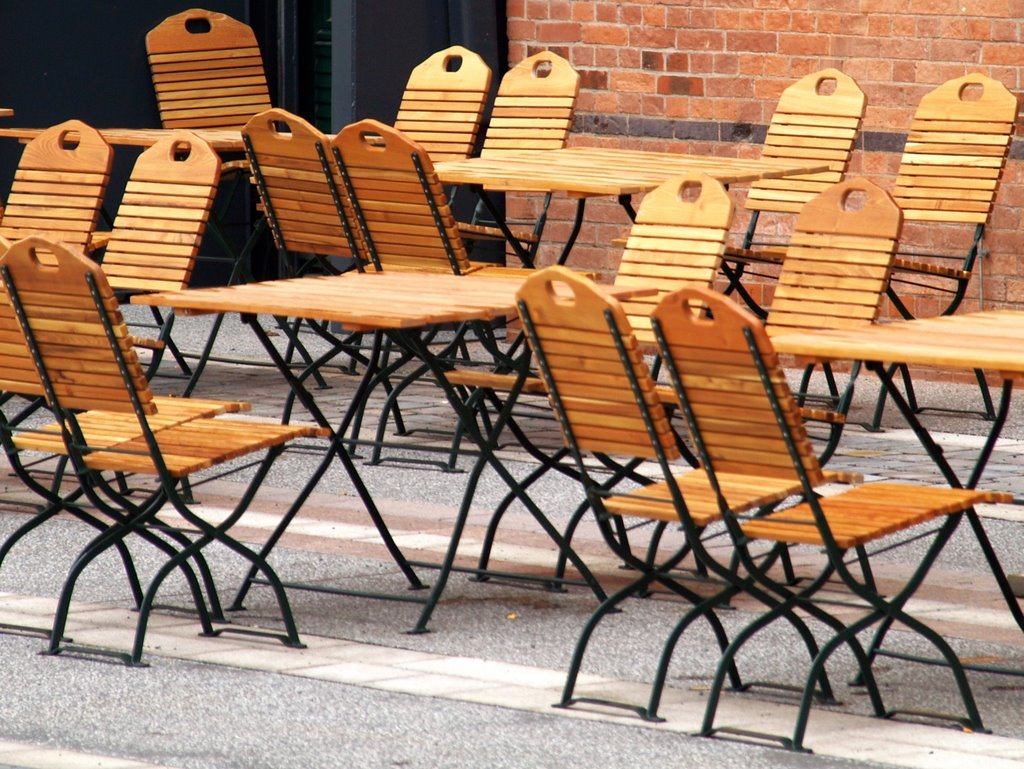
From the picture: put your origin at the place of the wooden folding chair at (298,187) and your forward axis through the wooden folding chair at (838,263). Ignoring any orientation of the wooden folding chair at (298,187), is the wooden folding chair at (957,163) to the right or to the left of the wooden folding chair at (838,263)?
left

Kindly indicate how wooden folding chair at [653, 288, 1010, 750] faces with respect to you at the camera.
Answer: facing away from the viewer and to the right of the viewer

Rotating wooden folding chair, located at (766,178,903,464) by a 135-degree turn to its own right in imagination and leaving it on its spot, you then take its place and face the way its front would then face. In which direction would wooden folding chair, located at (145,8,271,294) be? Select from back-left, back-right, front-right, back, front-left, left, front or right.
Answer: front-left

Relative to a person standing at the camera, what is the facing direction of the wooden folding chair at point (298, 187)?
facing away from the viewer and to the right of the viewer

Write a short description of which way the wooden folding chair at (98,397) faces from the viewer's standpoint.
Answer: facing away from the viewer and to the right of the viewer

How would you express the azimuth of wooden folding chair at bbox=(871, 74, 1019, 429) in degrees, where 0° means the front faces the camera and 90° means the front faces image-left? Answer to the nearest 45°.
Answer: approximately 45°

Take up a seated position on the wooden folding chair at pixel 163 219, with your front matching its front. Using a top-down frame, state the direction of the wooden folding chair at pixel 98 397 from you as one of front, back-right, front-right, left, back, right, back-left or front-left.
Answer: front-left

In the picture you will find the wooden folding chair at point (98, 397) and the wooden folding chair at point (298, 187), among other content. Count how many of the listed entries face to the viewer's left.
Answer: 0
